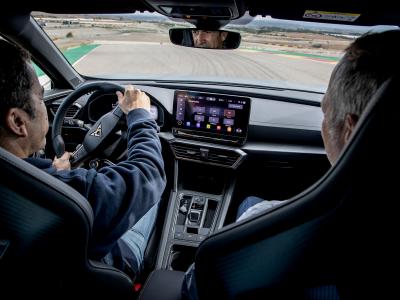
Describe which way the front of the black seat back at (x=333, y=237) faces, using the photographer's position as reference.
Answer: facing away from the viewer

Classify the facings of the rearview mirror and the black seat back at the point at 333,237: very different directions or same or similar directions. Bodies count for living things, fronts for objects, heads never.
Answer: very different directions

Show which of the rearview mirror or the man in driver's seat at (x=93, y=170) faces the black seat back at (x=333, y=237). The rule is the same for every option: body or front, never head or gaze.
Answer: the rearview mirror

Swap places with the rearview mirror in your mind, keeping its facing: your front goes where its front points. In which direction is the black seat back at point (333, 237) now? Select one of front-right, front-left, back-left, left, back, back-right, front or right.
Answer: front

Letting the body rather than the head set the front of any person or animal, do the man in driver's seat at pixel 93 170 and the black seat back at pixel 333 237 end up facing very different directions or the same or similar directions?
same or similar directions

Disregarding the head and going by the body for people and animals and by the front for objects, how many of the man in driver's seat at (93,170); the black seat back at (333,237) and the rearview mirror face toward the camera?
1

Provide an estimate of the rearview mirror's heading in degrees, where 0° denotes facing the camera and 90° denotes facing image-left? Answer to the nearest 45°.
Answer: approximately 0°

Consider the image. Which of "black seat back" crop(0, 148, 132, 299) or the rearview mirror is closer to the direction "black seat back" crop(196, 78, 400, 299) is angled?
the rearview mirror

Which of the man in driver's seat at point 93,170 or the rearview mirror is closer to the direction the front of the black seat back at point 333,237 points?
the rearview mirror

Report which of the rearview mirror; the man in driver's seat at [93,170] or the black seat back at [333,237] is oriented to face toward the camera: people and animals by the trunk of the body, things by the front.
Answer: the rearview mirror

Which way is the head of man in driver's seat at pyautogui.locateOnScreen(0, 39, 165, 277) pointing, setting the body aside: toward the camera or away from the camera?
away from the camera

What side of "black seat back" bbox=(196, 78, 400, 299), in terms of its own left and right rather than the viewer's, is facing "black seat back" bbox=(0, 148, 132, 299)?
left

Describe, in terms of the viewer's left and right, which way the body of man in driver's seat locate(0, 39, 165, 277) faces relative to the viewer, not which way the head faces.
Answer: facing away from the viewer and to the right of the viewer

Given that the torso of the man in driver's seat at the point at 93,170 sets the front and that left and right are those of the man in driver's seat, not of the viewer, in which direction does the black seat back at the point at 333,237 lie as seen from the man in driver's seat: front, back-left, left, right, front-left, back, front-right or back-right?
right

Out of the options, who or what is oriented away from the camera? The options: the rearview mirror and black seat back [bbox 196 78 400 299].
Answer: the black seat back

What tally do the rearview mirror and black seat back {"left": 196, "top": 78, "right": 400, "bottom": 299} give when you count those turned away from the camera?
1

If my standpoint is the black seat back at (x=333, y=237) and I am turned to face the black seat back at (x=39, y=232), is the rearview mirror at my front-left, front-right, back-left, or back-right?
front-right

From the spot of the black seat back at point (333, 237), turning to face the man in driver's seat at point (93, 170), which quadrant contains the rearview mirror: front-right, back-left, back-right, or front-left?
front-right
